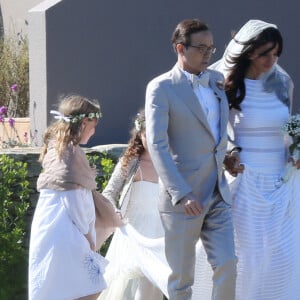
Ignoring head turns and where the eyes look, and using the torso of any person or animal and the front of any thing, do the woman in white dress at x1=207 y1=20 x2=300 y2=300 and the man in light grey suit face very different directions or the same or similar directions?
same or similar directions

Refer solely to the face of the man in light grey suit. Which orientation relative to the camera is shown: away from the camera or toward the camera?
toward the camera

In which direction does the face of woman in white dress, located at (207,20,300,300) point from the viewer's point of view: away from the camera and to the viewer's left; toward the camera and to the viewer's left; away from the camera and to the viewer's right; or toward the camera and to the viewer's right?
toward the camera and to the viewer's right

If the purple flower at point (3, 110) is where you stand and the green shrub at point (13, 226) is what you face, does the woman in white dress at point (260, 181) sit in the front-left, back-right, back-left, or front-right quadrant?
front-left

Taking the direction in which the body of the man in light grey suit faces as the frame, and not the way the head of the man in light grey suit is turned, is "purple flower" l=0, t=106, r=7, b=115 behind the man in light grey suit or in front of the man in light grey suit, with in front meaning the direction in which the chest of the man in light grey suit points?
behind

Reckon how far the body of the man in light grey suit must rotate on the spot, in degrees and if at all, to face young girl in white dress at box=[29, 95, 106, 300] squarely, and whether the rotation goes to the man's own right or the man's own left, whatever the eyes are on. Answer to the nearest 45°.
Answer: approximately 135° to the man's own right

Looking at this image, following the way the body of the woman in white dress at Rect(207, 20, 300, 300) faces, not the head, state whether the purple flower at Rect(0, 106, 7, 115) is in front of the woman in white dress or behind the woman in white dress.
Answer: behind

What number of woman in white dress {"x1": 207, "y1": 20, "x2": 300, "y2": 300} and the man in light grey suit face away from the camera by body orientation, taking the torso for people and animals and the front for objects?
0

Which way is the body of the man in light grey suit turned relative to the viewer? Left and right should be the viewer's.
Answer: facing the viewer and to the right of the viewer
